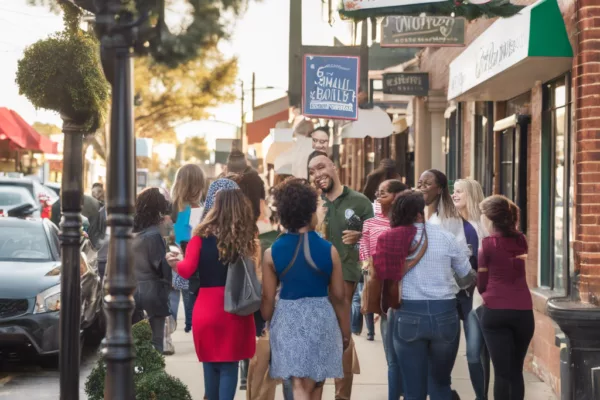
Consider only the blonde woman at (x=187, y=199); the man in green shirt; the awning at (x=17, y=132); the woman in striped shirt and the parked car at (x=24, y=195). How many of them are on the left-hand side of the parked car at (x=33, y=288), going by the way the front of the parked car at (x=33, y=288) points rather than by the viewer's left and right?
3

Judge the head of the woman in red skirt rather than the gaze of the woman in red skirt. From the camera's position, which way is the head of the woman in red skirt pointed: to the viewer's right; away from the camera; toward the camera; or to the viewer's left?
away from the camera

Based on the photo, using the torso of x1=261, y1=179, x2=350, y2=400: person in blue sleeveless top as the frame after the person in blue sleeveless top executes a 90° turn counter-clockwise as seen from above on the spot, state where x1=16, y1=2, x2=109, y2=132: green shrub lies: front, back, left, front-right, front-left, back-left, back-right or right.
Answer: front-right

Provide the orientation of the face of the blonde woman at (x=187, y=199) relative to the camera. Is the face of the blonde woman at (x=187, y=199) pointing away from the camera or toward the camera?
away from the camera

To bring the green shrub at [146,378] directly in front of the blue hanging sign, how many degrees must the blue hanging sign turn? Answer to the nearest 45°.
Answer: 0° — it already faces it

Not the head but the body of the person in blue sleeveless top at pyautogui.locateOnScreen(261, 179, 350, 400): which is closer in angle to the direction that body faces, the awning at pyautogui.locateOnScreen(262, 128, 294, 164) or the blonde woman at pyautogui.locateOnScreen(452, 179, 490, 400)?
the awning

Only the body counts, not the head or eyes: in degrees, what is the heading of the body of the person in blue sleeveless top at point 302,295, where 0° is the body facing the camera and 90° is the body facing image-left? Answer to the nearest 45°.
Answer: approximately 180°

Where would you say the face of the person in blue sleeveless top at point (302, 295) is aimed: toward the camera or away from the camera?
away from the camera

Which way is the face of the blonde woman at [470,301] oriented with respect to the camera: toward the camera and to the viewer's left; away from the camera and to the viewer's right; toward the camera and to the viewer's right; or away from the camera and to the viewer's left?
toward the camera and to the viewer's left

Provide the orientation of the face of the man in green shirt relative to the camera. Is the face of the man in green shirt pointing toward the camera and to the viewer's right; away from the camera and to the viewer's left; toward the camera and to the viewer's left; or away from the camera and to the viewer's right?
toward the camera and to the viewer's left

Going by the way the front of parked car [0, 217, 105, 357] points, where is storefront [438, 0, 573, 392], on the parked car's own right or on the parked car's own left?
on the parked car's own left
